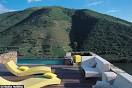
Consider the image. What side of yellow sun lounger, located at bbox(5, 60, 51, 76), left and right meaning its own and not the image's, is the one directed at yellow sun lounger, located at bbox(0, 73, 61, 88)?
right

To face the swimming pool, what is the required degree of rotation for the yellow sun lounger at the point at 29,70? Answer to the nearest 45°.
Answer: approximately 90° to its left

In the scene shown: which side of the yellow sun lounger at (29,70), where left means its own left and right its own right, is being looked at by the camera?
right

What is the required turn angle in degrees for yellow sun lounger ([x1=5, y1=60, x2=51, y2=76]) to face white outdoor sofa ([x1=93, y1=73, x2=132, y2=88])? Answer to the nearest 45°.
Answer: approximately 45° to its right
